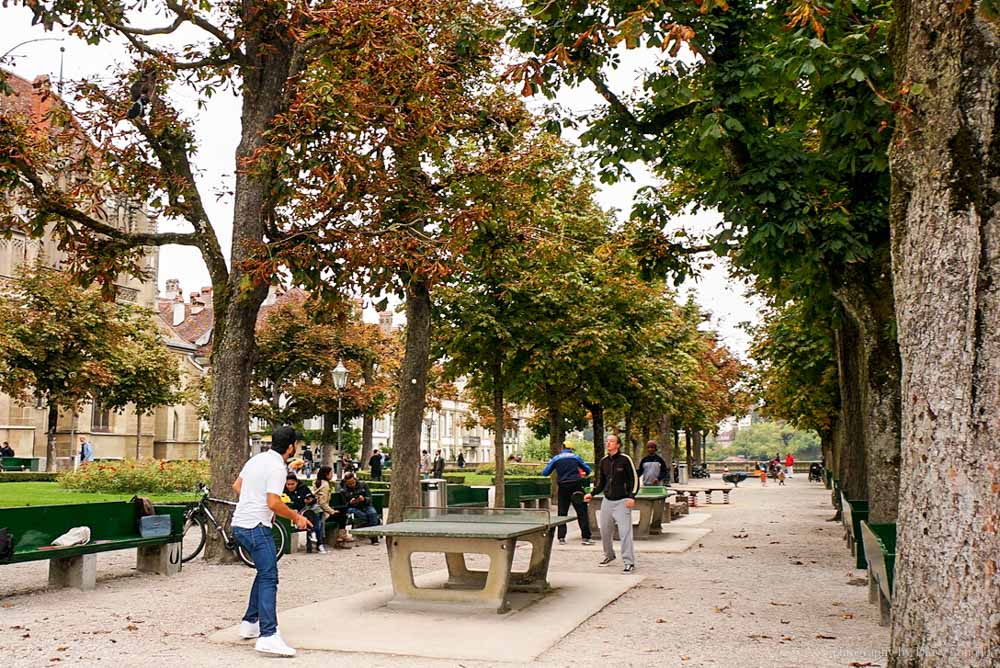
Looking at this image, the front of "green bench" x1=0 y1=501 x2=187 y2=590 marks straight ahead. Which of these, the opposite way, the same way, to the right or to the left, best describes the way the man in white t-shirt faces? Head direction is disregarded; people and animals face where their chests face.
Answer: to the left

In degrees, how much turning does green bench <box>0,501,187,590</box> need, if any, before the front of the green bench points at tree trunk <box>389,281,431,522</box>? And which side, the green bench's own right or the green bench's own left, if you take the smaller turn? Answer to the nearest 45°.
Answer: approximately 90° to the green bench's own left

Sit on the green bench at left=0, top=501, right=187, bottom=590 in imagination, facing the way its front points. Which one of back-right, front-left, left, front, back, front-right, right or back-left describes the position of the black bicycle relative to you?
left

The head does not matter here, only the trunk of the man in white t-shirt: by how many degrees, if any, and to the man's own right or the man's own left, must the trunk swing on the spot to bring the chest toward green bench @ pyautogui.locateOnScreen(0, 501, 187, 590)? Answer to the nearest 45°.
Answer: approximately 90° to the man's own left

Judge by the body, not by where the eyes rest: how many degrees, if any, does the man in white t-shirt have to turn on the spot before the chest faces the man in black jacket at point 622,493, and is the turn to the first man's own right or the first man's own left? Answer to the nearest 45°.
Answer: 0° — they already face them

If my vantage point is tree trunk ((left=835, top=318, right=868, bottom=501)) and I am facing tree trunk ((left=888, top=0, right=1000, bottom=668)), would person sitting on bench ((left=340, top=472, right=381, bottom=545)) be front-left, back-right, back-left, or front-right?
front-right

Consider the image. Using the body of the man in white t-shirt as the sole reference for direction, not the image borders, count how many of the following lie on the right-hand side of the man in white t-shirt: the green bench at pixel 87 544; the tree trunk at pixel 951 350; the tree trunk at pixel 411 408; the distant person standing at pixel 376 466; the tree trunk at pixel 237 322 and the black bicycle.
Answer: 1

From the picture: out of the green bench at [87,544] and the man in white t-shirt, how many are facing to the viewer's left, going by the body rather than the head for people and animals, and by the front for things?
0

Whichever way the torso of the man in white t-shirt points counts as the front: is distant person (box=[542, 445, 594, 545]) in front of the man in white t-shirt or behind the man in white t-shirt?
in front

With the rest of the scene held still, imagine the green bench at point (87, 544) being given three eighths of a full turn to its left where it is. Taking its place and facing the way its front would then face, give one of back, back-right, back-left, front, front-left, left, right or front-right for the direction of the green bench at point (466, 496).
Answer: front-right

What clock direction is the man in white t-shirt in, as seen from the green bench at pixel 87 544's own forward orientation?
The man in white t-shirt is roughly at 1 o'clock from the green bench.

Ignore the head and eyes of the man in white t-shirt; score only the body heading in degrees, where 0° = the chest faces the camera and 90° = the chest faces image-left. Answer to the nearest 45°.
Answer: approximately 225°

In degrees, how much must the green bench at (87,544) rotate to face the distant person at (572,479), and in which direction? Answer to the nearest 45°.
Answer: approximately 45° to its left

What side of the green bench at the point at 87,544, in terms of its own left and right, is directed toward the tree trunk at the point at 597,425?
left

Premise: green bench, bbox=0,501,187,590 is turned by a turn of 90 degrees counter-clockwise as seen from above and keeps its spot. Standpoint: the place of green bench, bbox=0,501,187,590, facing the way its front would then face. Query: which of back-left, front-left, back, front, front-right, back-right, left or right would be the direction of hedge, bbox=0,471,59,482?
front-left

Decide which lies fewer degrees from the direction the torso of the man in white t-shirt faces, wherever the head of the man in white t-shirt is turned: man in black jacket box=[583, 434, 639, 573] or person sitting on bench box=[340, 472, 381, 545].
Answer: the man in black jacket

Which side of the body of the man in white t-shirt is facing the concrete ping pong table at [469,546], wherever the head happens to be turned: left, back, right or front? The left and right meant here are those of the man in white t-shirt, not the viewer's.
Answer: front

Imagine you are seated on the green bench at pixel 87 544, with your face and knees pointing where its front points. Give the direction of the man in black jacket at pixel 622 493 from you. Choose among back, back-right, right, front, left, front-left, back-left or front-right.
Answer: front-left

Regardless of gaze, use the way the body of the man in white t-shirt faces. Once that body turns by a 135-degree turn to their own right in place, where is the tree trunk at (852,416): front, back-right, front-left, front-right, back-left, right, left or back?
back-left

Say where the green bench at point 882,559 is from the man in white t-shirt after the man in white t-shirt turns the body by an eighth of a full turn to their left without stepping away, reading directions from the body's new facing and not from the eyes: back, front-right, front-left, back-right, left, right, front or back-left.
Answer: right

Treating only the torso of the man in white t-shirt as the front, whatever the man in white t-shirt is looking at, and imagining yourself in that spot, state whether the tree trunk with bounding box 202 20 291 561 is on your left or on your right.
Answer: on your left

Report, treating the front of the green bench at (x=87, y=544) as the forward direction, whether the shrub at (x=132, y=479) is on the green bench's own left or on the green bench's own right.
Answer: on the green bench's own left
